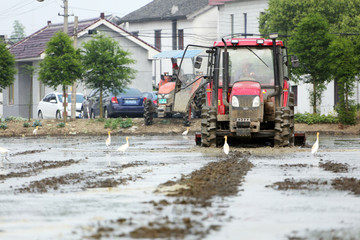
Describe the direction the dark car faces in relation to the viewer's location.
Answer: facing away from the viewer and to the left of the viewer

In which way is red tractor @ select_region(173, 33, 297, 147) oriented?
toward the camera

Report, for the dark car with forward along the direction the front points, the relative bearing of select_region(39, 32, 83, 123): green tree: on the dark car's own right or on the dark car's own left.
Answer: on the dark car's own left

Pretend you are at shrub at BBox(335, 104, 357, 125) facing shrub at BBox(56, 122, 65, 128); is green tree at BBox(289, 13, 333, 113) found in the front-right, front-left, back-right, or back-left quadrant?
front-right

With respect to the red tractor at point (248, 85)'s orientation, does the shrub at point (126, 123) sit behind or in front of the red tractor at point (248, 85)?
behind

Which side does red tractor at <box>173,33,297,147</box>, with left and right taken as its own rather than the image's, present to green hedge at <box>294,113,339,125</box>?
back

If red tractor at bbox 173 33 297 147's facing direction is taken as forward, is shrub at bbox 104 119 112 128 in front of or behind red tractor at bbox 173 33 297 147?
behind

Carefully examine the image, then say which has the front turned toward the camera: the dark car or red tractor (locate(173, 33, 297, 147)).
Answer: the red tractor

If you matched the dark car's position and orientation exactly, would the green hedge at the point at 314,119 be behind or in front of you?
behind

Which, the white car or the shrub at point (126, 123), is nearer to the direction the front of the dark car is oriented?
the white car

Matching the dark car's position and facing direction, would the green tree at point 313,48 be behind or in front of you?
behind

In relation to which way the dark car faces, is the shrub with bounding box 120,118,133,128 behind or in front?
behind

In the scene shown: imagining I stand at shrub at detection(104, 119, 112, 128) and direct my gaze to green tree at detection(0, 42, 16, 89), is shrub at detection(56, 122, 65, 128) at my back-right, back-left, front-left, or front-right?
front-left
